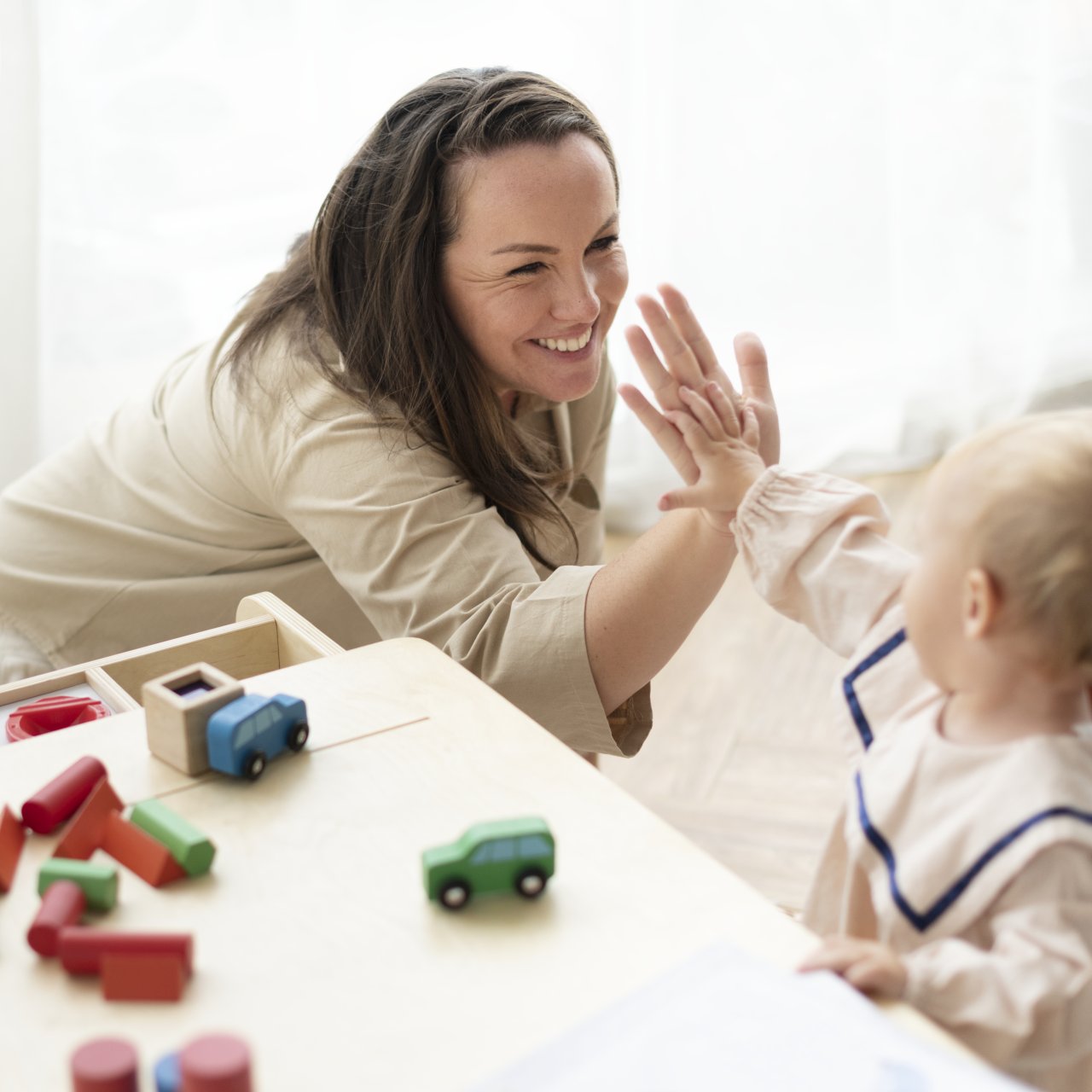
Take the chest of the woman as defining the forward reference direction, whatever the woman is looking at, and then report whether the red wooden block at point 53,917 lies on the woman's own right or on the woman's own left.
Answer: on the woman's own right

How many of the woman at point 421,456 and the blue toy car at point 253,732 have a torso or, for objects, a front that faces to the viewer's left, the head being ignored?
0

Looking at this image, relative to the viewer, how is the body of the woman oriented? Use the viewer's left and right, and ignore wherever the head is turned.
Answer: facing the viewer and to the right of the viewer

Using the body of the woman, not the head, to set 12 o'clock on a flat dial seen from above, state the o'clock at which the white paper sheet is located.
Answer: The white paper sheet is roughly at 1 o'clock from the woman.

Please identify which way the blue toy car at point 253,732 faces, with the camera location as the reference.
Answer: facing away from the viewer and to the right of the viewer

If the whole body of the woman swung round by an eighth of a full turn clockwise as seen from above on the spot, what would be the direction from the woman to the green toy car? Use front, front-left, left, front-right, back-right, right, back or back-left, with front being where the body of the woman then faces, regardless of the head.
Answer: front

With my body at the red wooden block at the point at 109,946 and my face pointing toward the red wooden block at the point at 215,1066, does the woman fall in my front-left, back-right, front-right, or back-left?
back-left

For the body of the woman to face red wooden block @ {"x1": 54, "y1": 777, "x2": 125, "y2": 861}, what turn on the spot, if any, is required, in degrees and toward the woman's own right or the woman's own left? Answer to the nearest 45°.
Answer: approximately 45° to the woman's own right

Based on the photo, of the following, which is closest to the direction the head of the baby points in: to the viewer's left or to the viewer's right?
to the viewer's left

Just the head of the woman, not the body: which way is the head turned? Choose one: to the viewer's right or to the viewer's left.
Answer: to the viewer's right
